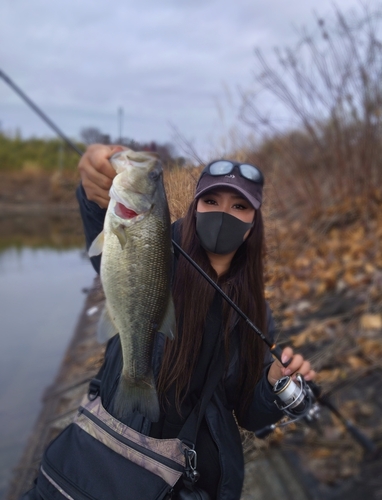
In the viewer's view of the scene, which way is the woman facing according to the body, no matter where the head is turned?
toward the camera
